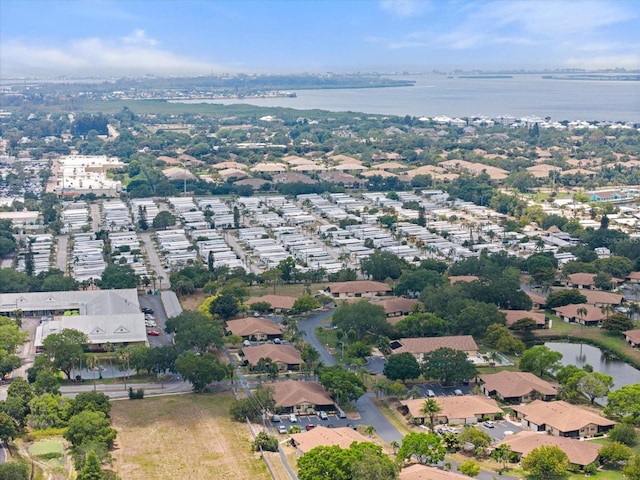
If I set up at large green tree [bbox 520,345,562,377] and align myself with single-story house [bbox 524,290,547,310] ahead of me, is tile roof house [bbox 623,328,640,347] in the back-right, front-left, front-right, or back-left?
front-right

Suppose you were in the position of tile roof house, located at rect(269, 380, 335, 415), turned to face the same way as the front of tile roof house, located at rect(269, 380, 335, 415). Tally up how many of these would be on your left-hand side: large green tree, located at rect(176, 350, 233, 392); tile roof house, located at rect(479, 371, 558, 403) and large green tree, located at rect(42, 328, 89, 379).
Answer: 1

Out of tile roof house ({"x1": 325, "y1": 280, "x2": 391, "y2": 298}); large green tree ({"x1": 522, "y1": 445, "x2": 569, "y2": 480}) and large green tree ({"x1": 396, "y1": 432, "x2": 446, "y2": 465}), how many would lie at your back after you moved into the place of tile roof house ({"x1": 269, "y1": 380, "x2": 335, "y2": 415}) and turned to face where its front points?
1

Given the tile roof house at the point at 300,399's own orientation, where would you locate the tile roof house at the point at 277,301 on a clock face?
the tile roof house at the point at 277,301 is roughly at 6 o'clock from the tile roof house at the point at 300,399.

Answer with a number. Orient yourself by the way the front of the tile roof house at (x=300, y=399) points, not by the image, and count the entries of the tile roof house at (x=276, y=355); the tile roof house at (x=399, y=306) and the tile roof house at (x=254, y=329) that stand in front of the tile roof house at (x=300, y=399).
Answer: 0

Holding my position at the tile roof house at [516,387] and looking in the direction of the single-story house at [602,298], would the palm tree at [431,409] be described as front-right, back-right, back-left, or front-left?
back-left

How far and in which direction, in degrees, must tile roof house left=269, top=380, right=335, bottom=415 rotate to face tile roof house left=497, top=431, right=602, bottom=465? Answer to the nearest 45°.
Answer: approximately 45° to its left

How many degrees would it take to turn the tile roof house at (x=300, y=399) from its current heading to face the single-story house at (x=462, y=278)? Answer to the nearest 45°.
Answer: approximately 135° to its left

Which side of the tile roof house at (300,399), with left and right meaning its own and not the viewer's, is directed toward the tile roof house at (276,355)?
back

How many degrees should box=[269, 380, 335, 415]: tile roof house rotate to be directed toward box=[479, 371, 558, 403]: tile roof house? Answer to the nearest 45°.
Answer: approximately 90° to its left

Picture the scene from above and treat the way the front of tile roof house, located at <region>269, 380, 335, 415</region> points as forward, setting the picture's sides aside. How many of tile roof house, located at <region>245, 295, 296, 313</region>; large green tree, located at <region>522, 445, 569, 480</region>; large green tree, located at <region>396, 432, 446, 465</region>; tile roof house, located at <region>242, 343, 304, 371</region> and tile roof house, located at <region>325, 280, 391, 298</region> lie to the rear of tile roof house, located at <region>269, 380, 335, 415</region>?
3

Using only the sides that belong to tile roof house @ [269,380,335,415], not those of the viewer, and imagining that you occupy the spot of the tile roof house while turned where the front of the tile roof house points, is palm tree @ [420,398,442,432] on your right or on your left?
on your left

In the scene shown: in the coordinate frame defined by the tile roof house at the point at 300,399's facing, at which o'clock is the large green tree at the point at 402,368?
The large green tree is roughly at 8 o'clock from the tile roof house.

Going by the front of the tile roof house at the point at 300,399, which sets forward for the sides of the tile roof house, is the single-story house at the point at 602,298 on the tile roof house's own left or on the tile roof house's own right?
on the tile roof house's own left

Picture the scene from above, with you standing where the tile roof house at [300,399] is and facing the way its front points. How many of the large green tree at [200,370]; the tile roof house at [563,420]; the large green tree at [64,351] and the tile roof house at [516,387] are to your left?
2

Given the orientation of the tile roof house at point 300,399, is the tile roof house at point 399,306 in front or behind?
behind

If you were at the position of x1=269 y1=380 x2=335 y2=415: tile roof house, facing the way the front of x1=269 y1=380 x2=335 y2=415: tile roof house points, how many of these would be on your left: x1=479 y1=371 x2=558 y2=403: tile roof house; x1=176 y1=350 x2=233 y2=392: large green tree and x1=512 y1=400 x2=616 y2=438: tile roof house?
2

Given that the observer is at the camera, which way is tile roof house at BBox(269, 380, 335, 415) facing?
facing the viewer

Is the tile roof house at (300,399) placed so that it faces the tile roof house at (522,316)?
no
